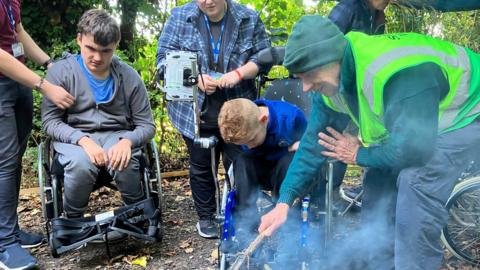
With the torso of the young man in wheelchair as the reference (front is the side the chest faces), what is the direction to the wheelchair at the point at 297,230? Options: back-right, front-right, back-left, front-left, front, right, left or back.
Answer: front-left

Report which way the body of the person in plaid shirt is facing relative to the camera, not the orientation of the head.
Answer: toward the camera

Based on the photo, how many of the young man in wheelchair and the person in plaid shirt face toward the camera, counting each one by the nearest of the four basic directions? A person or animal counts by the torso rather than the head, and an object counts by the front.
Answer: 2

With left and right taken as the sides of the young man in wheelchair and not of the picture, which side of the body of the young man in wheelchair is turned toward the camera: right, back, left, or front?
front

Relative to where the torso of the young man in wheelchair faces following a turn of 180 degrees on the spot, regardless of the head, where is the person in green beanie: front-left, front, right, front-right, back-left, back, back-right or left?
back-right

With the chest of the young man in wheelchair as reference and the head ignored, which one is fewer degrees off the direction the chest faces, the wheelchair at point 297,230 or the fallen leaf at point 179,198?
the wheelchair

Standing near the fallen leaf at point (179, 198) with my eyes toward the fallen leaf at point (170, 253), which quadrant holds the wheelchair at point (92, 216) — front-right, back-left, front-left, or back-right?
front-right

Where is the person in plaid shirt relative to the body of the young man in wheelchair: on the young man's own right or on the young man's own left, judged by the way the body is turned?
on the young man's own left

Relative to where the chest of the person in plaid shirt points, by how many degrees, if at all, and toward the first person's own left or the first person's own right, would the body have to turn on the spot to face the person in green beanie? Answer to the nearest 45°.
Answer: approximately 45° to the first person's own left

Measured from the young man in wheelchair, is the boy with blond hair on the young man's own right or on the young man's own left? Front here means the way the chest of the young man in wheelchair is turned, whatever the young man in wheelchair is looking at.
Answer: on the young man's own left

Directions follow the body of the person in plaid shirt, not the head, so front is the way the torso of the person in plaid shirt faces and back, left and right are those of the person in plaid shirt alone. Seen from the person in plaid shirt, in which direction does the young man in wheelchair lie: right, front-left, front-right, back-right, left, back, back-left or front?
right
